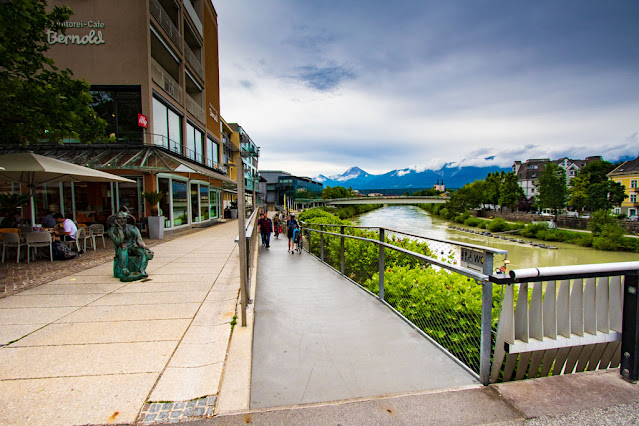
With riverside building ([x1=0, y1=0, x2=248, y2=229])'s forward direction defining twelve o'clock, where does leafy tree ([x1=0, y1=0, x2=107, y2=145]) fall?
The leafy tree is roughly at 2 o'clock from the riverside building.

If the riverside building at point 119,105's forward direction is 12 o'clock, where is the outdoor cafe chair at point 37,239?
The outdoor cafe chair is roughly at 2 o'clock from the riverside building.

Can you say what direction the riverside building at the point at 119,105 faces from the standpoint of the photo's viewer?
facing the viewer and to the right of the viewer

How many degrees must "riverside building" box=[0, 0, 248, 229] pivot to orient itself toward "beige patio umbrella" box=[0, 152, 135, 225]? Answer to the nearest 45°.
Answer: approximately 45° to its right

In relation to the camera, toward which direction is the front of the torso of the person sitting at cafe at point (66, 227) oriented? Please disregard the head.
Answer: to the viewer's left

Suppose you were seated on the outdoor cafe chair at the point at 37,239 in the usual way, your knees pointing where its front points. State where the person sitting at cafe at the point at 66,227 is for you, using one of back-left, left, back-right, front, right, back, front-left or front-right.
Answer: front-right

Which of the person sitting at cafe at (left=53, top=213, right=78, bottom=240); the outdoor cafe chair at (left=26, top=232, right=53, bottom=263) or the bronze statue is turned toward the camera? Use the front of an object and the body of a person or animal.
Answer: the bronze statue

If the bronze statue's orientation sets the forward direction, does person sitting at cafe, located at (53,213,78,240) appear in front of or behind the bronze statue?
behind

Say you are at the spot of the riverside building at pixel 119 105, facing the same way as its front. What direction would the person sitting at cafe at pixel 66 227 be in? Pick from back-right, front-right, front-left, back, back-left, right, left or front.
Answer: front-right

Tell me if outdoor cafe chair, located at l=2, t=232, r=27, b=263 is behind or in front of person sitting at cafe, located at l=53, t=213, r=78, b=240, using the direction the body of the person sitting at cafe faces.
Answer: in front

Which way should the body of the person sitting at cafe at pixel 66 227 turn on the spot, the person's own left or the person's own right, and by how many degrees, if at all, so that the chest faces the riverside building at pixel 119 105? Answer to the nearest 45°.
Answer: approximately 90° to the person's own right

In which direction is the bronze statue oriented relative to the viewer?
toward the camera

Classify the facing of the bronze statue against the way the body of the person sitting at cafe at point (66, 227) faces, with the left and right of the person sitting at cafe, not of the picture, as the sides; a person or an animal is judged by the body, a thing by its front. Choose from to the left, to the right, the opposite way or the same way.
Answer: to the left

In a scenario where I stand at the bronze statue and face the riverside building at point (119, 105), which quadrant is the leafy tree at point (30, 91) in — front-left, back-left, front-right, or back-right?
front-left

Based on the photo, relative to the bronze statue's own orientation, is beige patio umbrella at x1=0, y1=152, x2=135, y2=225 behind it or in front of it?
behind
